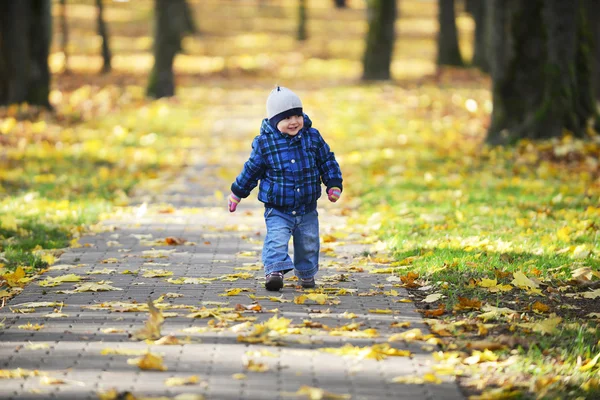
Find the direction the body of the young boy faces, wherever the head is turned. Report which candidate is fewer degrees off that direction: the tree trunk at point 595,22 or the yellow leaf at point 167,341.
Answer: the yellow leaf

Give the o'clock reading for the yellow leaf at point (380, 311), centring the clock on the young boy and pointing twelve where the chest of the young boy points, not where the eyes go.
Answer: The yellow leaf is roughly at 11 o'clock from the young boy.

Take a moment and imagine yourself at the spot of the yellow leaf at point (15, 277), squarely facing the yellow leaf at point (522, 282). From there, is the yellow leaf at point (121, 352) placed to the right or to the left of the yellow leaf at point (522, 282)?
right

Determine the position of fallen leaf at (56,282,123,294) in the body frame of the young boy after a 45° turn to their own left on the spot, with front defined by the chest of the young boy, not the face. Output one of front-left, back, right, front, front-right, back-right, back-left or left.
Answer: back-right

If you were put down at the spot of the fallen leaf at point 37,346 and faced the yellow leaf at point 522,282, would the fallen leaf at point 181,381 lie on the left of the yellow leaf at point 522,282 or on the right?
right

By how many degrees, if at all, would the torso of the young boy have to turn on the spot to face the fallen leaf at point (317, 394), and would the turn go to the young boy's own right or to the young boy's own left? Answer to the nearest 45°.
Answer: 0° — they already face it

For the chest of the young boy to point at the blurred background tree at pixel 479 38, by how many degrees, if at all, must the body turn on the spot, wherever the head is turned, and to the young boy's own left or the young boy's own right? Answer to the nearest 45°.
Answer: approximately 180°

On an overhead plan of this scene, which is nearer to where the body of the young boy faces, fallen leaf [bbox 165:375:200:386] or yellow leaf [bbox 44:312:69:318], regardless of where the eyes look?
the fallen leaf

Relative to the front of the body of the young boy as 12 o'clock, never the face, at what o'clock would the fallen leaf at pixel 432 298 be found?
The fallen leaf is roughly at 10 o'clock from the young boy.

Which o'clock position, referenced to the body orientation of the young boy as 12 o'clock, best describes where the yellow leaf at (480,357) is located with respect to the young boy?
The yellow leaf is roughly at 11 o'clock from the young boy.

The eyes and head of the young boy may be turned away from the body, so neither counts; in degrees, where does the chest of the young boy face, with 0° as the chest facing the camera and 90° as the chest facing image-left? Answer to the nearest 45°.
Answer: approximately 0°

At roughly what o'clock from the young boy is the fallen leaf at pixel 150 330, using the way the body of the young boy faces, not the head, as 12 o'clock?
The fallen leaf is roughly at 1 o'clock from the young boy.
